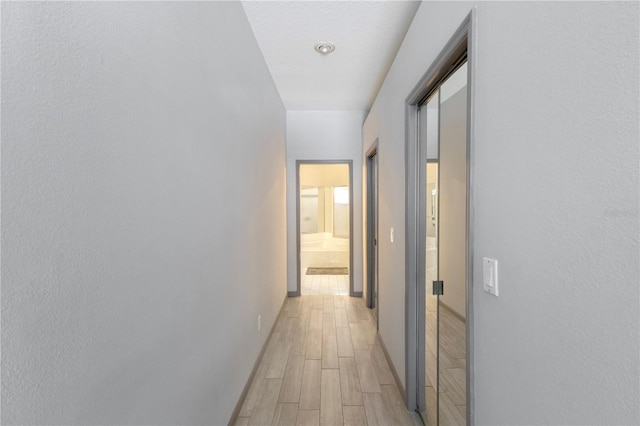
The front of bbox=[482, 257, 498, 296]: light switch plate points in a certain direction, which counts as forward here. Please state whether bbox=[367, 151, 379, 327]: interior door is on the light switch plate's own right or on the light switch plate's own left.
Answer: on the light switch plate's own right

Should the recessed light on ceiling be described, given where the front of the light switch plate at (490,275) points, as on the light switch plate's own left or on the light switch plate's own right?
on the light switch plate's own right

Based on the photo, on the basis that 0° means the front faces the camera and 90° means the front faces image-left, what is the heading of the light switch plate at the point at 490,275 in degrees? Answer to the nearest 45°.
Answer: approximately 45°

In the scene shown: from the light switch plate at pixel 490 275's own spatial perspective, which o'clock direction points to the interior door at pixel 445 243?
The interior door is roughly at 4 o'clock from the light switch plate.

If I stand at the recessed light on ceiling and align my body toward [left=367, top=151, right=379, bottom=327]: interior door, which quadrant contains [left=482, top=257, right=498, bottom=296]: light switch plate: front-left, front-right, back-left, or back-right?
back-right
